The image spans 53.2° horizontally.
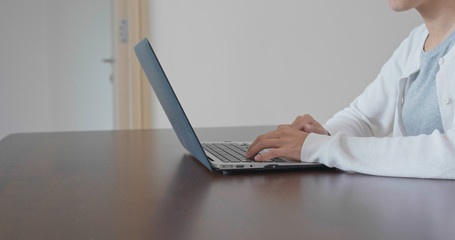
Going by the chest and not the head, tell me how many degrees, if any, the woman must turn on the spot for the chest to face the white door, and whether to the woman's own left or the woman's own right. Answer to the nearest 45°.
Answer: approximately 90° to the woman's own right

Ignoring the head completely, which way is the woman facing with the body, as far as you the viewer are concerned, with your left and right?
facing the viewer and to the left of the viewer
